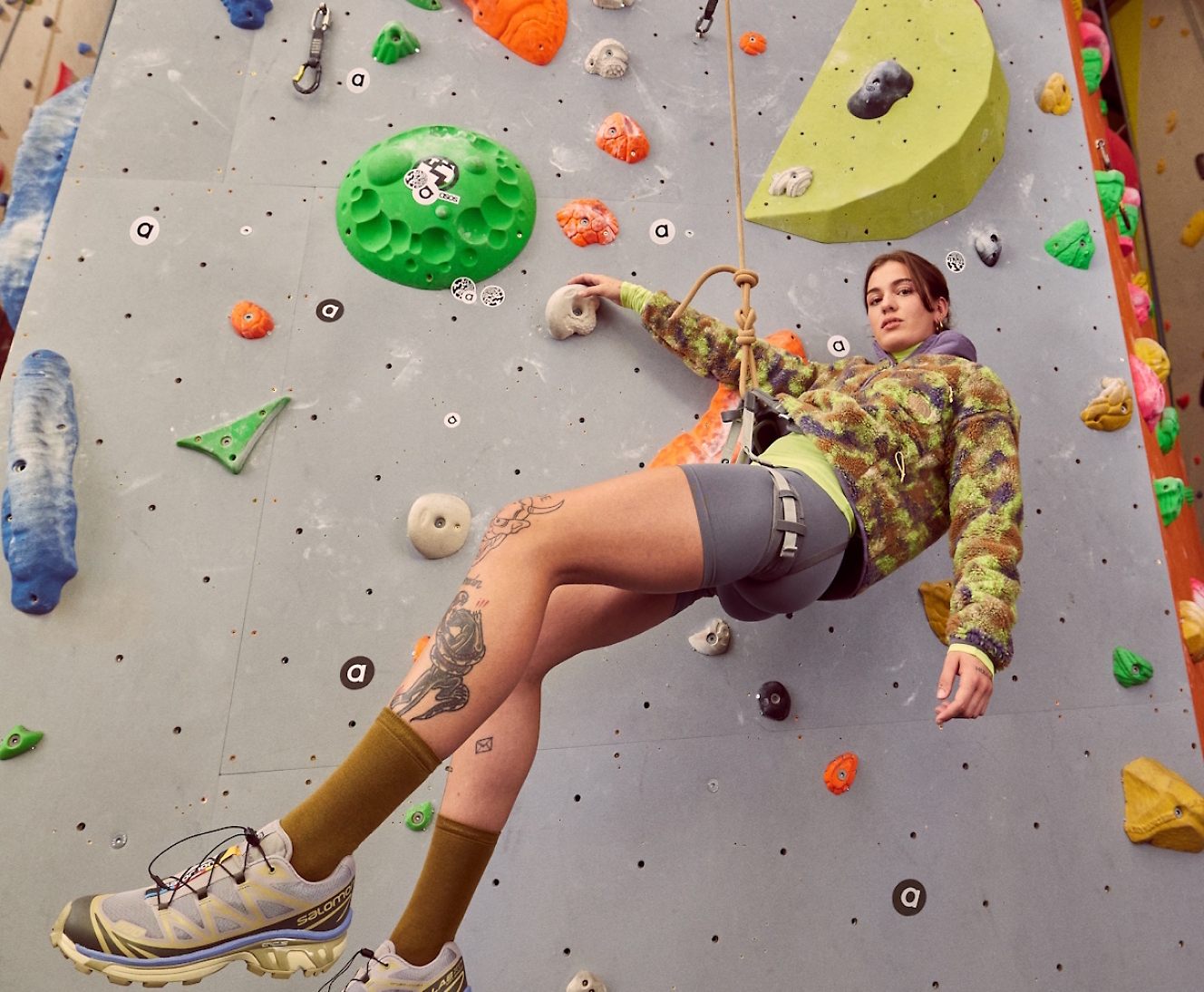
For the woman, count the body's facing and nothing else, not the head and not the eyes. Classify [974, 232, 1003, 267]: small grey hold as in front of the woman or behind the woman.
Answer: behind

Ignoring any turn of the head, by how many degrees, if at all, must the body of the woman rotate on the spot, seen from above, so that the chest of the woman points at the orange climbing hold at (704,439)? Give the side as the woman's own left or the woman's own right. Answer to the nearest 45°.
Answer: approximately 135° to the woman's own right

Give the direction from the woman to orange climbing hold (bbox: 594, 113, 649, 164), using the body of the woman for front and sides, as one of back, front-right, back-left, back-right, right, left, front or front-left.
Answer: back-right

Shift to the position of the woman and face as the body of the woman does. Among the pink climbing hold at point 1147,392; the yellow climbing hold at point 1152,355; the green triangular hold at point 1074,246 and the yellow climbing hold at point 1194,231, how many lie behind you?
4

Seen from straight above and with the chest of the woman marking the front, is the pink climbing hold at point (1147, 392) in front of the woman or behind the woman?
behind

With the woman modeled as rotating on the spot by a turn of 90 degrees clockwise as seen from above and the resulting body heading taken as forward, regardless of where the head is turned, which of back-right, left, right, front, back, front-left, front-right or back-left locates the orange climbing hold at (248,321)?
front

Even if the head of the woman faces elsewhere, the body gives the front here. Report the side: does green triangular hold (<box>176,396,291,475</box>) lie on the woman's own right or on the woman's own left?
on the woman's own right

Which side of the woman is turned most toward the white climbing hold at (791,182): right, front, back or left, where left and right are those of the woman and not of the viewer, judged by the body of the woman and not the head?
back

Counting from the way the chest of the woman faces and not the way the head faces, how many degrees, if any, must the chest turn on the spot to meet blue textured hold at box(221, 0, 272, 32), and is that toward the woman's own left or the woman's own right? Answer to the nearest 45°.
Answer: approximately 90° to the woman's own right

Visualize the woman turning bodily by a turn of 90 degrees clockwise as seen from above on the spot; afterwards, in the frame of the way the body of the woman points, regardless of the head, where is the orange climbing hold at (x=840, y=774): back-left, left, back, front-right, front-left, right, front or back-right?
right
